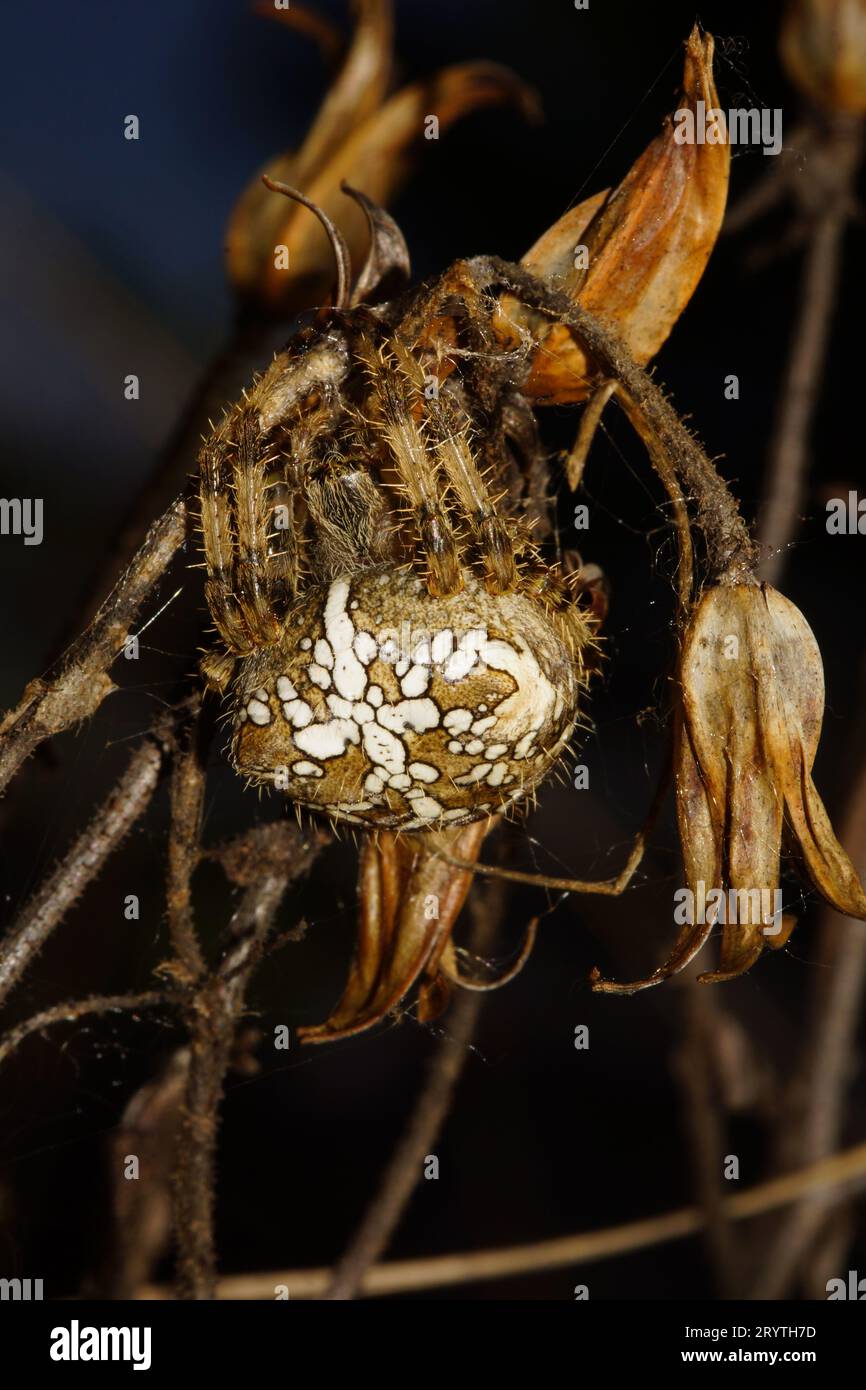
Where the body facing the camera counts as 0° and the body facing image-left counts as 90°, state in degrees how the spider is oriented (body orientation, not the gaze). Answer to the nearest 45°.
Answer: approximately 180°
